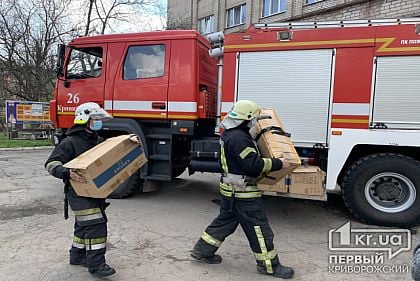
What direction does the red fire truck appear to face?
to the viewer's left
